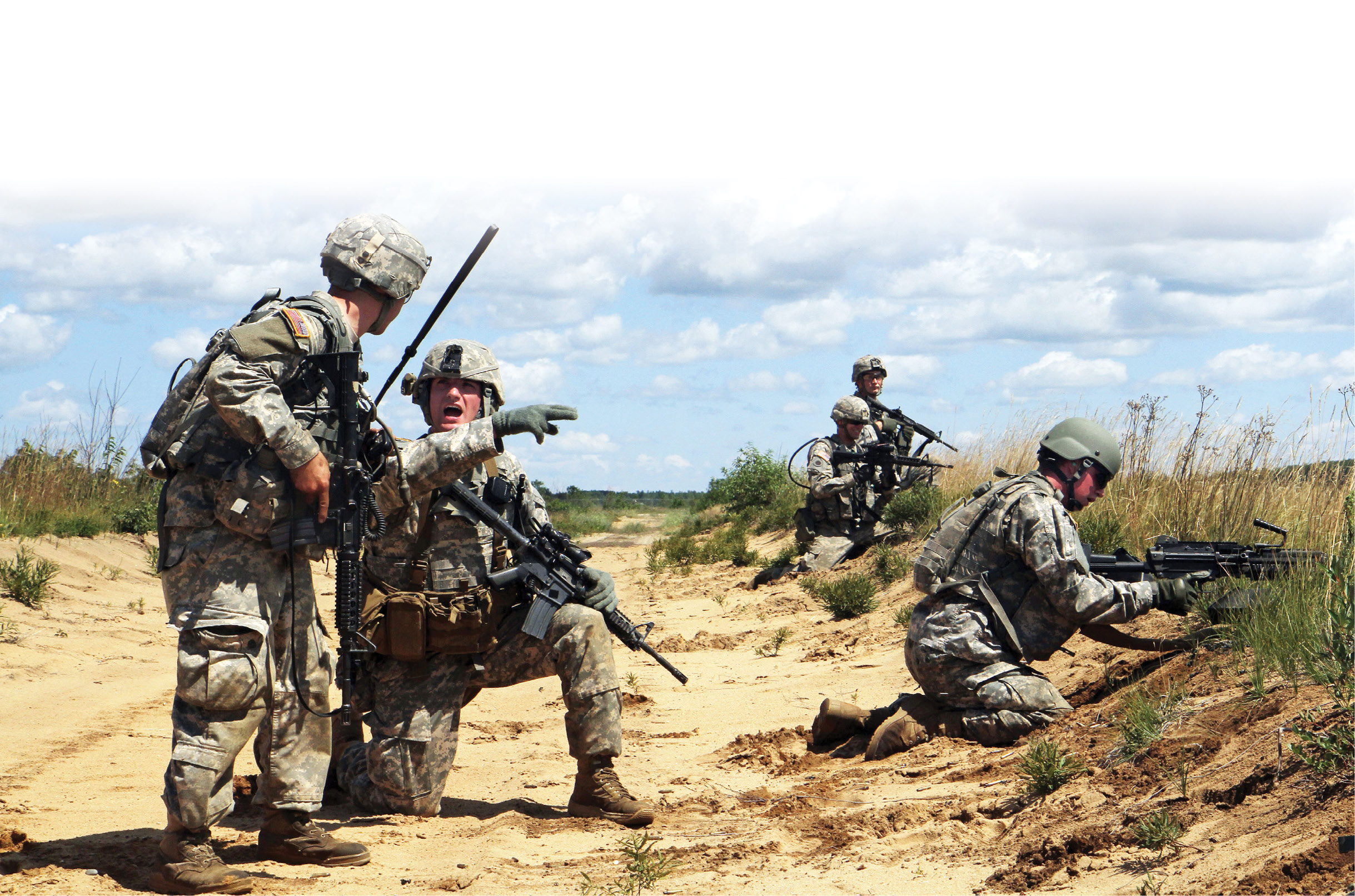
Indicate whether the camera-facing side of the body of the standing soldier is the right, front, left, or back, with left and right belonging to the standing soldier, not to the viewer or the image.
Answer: right

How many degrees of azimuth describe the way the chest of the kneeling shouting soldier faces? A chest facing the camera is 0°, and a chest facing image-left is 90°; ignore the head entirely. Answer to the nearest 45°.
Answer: approximately 315°

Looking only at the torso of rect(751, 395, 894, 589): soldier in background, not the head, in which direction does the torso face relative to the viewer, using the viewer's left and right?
facing the viewer and to the right of the viewer

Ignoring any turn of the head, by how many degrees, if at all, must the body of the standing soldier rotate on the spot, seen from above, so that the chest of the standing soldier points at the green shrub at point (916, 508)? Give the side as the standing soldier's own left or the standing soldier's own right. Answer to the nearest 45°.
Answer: approximately 45° to the standing soldier's own left

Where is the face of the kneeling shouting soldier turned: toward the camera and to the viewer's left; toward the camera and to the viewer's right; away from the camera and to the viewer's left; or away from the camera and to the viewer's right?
toward the camera and to the viewer's left

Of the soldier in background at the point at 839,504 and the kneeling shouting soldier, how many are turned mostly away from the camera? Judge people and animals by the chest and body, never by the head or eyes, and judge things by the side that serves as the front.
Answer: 0

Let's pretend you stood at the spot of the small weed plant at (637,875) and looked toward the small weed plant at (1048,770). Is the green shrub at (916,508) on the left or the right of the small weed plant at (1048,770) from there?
left
